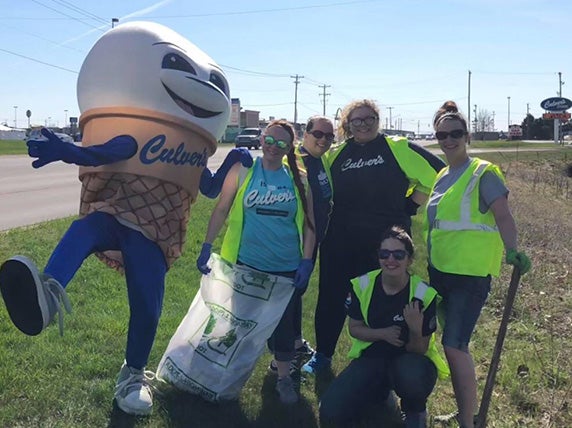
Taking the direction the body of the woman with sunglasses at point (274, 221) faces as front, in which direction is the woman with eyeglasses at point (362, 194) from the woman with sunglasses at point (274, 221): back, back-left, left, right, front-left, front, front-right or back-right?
back-left

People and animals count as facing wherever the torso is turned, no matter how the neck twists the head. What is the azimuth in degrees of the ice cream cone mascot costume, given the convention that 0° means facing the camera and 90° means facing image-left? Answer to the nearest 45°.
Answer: approximately 315°

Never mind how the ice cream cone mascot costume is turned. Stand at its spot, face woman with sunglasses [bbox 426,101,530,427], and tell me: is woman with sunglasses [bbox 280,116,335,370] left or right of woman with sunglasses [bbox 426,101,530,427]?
left

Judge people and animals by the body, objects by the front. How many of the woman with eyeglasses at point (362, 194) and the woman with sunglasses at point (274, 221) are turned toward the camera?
2
